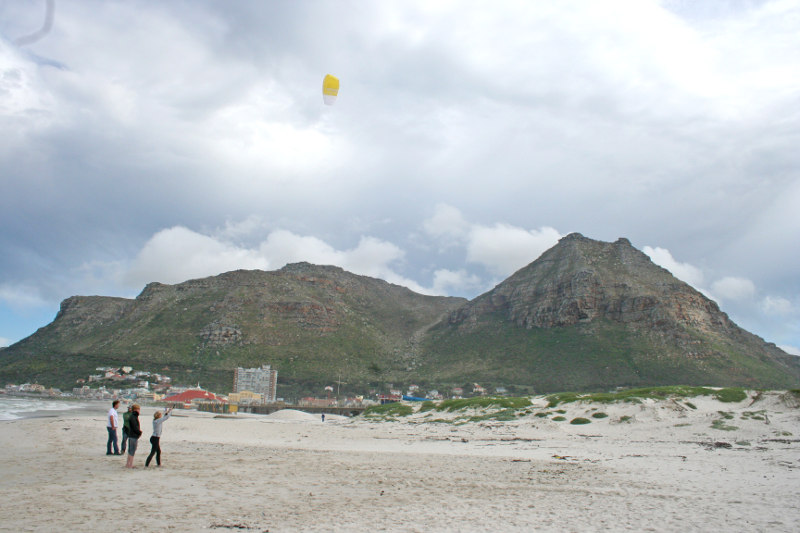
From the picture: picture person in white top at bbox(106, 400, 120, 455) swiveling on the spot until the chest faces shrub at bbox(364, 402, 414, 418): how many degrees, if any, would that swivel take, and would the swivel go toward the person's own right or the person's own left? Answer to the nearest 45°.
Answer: approximately 45° to the person's own left

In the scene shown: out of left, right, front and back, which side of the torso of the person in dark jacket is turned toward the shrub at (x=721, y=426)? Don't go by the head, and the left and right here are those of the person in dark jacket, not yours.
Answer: front

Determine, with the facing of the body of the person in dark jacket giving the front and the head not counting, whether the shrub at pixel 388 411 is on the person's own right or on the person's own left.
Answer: on the person's own left

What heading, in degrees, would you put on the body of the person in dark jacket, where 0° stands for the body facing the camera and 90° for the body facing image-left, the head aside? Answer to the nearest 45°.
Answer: approximately 270°

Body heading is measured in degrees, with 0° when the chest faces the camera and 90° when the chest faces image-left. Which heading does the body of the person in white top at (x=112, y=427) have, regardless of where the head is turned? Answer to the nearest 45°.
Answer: approximately 270°

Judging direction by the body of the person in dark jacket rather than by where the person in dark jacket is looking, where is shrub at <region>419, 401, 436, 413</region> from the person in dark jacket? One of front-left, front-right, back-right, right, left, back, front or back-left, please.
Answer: front-left
